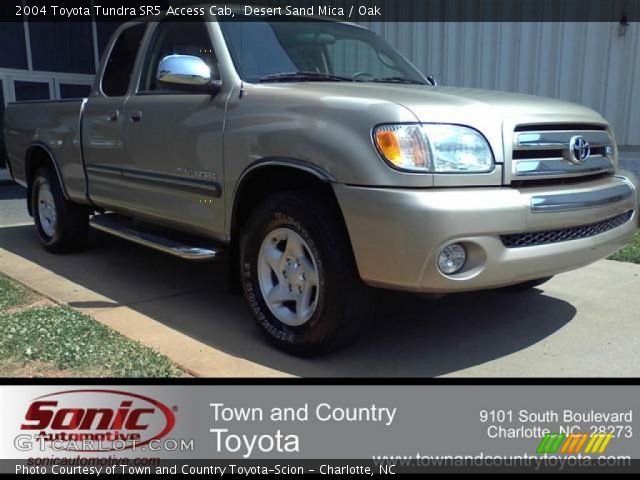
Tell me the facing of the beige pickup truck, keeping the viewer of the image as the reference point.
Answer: facing the viewer and to the right of the viewer
